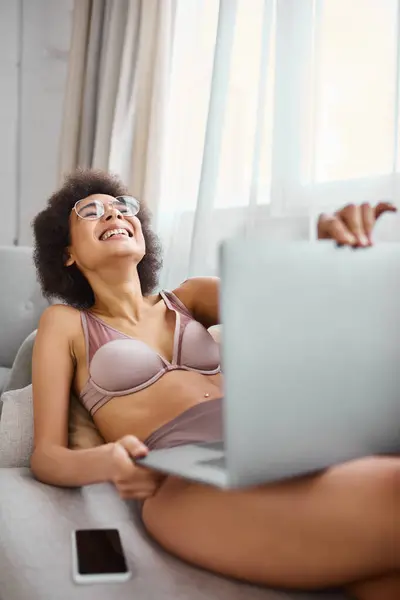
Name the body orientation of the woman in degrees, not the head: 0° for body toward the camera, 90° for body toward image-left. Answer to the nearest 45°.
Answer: approximately 315°

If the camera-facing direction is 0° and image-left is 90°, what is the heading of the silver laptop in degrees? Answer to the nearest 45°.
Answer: approximately 135°

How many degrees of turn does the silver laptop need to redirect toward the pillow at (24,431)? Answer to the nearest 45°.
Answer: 0° — it already faces it
